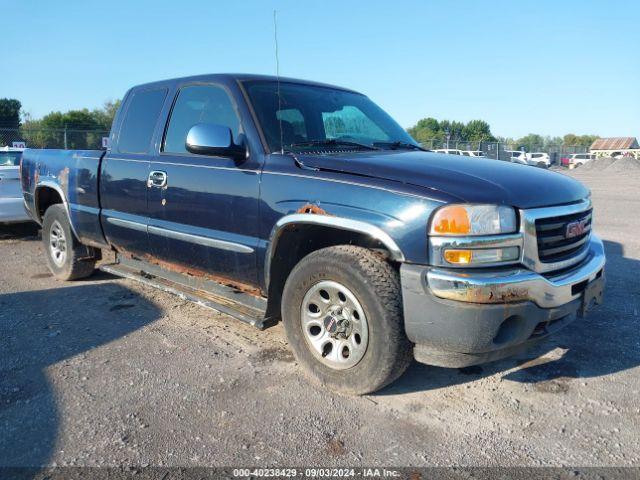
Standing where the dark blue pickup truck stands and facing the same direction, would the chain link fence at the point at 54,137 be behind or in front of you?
behind

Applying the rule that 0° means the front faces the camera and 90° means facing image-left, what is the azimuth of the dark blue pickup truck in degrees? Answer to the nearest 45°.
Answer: approximately 315°

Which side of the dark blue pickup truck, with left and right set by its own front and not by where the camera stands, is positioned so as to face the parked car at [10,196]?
back

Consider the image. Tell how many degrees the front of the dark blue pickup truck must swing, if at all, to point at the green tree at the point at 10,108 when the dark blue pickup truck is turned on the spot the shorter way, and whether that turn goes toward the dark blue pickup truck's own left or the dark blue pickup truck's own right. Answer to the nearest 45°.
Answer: approximately 180°
